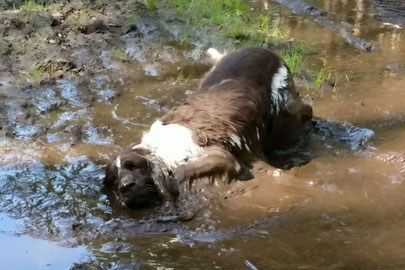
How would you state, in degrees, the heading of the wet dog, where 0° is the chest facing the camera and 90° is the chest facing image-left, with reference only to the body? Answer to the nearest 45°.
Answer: approximately 45°
